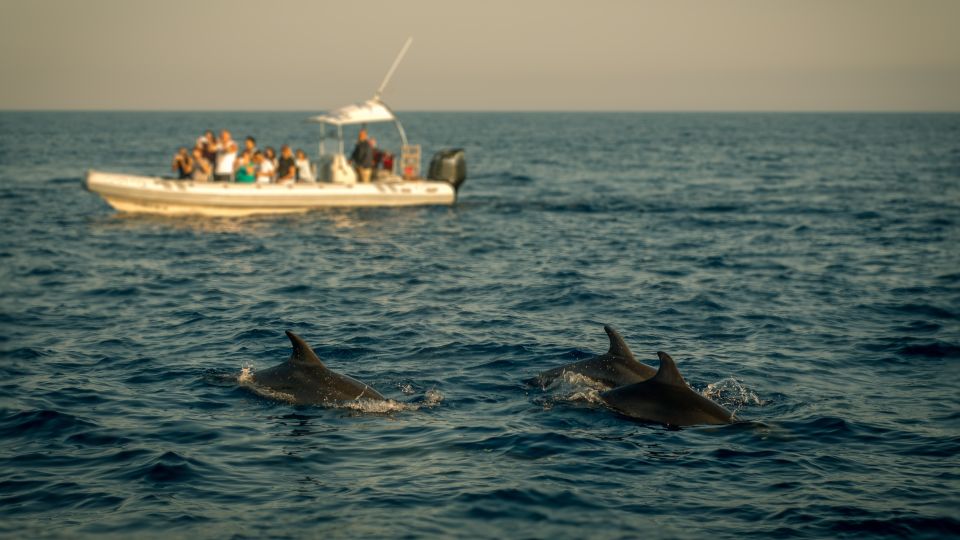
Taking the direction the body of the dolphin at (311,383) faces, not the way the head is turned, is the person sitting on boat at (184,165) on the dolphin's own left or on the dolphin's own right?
on the dolphin's own left

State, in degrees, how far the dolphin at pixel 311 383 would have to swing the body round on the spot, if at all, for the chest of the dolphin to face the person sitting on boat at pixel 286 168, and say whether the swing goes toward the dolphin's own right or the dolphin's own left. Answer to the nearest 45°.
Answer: approximately 90° to the dolphin's own left

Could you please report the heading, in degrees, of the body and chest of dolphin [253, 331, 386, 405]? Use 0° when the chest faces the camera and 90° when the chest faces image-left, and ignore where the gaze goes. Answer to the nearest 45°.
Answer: approximately 270°

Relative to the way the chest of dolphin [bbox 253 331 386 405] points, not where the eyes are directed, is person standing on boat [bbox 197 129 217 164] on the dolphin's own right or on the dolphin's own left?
on the dolphin's own left

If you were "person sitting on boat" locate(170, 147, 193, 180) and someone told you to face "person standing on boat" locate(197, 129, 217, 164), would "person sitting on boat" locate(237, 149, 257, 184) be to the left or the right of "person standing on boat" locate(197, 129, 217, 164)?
right

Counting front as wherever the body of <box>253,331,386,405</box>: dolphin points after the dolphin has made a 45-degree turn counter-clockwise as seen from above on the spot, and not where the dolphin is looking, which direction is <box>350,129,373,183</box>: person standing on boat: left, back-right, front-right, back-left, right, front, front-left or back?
front-left

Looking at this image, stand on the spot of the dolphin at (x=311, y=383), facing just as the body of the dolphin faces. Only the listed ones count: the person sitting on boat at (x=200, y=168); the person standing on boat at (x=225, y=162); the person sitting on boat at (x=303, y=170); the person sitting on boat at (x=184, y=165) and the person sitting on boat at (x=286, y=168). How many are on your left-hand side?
5

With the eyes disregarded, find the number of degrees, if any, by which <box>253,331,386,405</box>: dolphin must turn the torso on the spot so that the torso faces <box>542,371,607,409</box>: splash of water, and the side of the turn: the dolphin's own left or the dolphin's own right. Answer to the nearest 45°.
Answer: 0° — it already faces it

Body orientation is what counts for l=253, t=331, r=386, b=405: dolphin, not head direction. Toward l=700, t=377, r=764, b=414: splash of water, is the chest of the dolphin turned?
yes

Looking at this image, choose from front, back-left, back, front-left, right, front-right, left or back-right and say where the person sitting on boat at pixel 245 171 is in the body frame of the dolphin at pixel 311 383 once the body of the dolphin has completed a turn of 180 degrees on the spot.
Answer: right

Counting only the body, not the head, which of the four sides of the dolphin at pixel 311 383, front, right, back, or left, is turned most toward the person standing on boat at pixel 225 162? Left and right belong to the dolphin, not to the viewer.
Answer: left

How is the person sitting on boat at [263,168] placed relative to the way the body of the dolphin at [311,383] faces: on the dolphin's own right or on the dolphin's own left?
on the dolphin's own left
